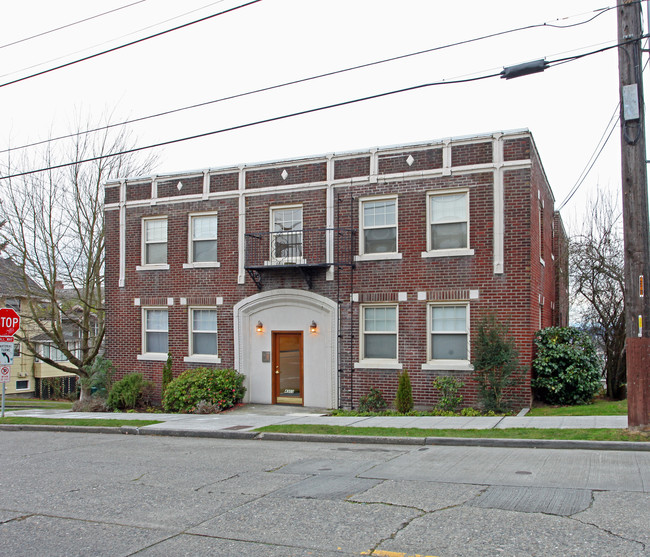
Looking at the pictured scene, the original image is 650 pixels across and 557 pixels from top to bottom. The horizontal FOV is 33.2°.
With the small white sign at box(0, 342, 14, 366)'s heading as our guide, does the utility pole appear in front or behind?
in front

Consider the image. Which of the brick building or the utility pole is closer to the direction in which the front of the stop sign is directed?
the utility pole

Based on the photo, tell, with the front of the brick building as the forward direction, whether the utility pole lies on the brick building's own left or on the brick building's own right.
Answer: on the brick building's own left

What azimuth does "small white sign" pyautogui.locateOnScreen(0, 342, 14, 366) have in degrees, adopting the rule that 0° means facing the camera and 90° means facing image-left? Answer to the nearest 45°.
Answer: approximately 0°

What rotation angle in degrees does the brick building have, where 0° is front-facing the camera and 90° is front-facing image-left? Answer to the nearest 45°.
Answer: approximately 45°

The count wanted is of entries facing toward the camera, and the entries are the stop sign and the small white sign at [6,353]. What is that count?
2

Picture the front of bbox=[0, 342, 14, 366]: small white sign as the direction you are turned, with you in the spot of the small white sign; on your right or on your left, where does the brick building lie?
on your left

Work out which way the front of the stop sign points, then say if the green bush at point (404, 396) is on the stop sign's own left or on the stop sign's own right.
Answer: on the stop sign's own left

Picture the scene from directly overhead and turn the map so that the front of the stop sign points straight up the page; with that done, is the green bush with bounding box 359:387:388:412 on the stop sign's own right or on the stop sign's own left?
on the stop sign's own left

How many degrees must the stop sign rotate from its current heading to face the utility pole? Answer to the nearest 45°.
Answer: approximately 45° to its left

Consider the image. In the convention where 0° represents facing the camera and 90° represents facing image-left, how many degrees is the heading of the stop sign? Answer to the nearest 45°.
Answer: approximately 0°

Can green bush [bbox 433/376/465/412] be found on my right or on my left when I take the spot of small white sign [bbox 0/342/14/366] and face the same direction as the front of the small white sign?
on my left
